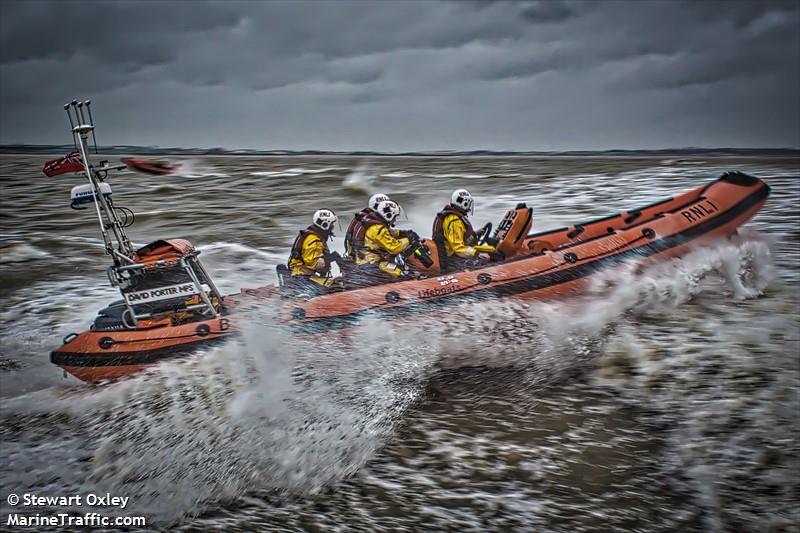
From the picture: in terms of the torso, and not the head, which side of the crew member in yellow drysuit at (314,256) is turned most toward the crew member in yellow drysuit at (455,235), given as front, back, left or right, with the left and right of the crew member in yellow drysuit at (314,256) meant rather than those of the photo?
front

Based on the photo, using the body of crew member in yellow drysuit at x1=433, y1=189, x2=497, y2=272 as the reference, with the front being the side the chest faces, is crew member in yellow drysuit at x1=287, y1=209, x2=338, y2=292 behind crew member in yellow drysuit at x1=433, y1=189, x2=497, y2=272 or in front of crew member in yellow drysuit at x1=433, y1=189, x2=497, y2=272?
behind

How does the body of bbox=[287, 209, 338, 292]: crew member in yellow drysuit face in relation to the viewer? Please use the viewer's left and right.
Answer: facing to the right of the viewer

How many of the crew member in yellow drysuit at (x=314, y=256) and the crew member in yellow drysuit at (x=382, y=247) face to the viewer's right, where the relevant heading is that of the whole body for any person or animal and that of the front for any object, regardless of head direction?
2

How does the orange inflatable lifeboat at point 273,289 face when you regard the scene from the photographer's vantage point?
facing to the right of the viewer

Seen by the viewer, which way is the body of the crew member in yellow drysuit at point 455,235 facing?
to the viewer's right

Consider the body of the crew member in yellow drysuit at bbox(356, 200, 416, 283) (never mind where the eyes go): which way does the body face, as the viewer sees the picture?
to the viewer's right
